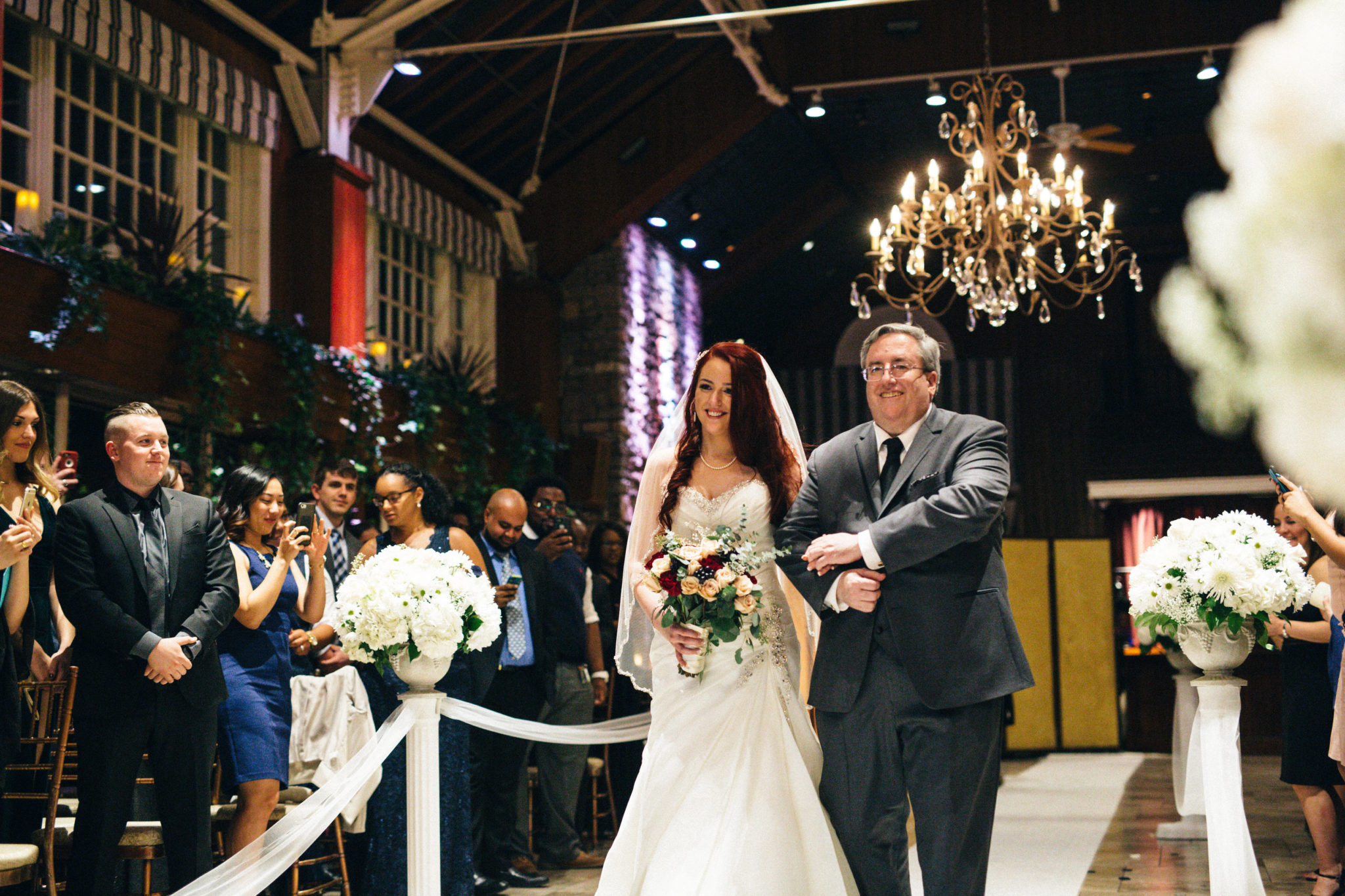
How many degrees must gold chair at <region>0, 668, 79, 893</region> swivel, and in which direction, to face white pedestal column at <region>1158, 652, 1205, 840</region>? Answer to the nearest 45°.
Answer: approximately 135° to its left

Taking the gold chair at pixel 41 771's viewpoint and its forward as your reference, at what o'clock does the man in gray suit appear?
The man in gray suit is roughly at 9 o'clock from the gold chair.

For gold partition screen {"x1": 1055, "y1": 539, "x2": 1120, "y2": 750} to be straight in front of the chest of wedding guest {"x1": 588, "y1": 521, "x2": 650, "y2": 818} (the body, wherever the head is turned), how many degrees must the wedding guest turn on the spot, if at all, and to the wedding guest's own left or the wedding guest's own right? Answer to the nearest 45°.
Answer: approximately 90° to the wedding guest's own left

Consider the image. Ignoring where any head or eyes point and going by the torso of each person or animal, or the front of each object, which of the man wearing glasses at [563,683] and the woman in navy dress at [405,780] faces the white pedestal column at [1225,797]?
the man wearing glasses

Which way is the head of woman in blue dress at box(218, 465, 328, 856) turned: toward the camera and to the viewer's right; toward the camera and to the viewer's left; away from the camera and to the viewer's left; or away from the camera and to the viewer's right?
toward the camera and to the viewer's right

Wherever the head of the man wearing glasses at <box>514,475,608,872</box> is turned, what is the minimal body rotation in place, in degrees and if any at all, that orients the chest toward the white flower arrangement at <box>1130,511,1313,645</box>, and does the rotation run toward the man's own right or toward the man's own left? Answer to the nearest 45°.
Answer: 0° — they already face it

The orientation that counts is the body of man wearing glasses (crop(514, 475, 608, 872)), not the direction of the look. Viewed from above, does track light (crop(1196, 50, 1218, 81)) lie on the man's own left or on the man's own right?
on the man's own left

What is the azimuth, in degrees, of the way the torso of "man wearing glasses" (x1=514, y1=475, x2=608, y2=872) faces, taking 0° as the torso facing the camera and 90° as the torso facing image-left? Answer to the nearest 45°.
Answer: approximately 315°

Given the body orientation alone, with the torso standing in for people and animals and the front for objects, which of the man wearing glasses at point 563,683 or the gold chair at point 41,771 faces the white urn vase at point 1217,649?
the man wearing glasses

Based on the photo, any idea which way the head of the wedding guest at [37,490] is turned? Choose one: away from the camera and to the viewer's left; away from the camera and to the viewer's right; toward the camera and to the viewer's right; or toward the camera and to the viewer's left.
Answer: toward the camera and to the viewer's right

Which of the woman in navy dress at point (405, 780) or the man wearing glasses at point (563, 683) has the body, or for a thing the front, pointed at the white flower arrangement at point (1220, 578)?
the man wearing glasses

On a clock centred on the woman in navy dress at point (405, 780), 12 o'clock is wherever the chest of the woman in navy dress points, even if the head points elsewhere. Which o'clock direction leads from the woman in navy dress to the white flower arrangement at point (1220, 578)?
The white flower arrangement is roughly at 8 o'clock from the woman in navy dress.
